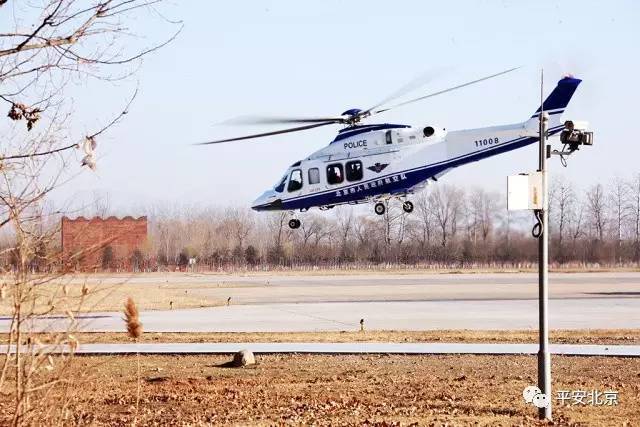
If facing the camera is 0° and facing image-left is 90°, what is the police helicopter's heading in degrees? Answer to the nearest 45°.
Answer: approximately 90°

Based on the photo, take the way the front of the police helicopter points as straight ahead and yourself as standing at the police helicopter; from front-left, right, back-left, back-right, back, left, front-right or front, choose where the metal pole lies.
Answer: left
